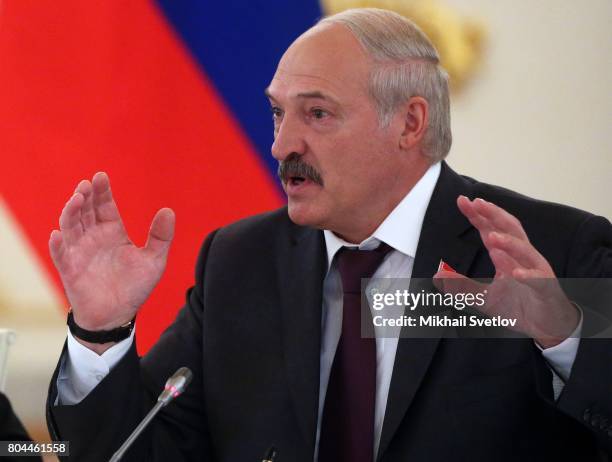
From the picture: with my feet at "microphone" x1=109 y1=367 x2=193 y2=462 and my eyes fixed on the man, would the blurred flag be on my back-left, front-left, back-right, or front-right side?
front-left

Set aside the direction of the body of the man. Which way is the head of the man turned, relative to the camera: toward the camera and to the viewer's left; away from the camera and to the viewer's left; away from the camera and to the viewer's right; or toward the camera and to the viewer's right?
toward the camera and to the viewer's left

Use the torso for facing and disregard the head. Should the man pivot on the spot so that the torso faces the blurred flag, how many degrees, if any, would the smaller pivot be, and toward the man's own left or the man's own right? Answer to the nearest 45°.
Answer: approximately 90° to the man's own right

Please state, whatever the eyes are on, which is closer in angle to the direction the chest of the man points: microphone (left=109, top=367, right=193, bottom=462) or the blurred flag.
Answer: the microphone

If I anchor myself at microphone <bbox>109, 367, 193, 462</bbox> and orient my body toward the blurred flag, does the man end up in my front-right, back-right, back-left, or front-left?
front-right

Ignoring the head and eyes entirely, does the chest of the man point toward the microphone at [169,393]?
yes
